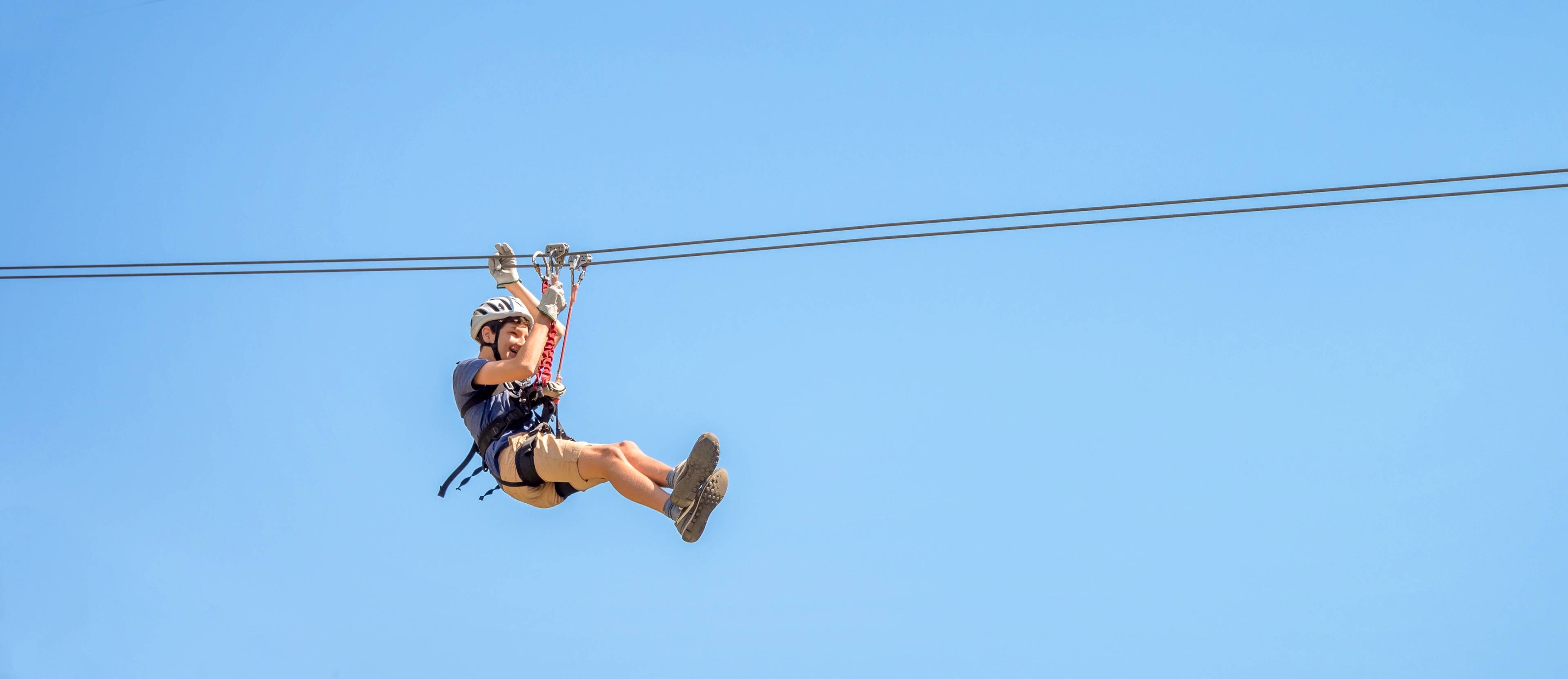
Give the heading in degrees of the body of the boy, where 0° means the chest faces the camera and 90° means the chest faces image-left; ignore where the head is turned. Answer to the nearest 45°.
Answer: approximately 270°
